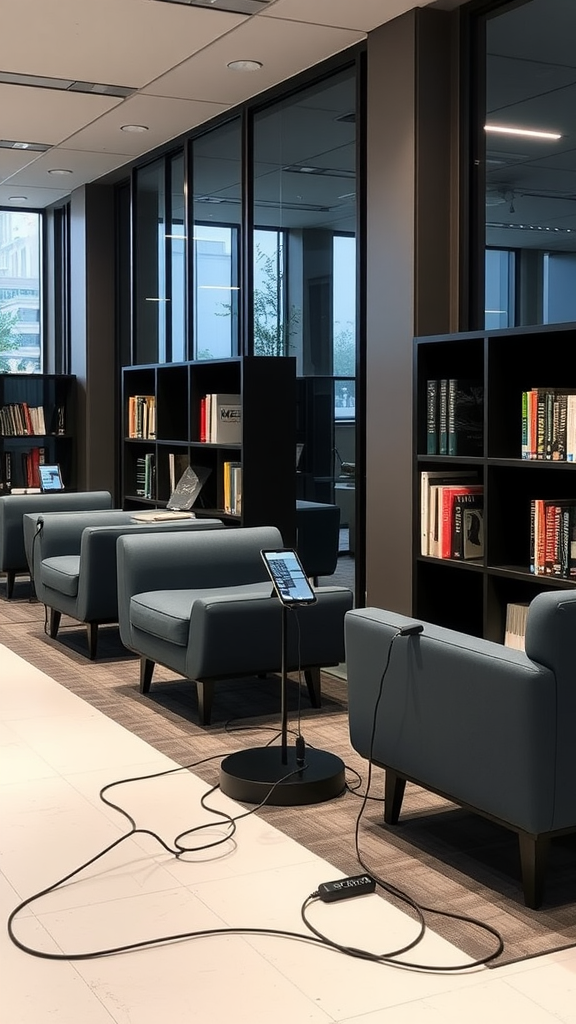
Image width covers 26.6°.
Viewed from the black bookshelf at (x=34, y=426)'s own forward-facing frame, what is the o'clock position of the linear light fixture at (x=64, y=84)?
The linear light fixture is roughly at 12 o'clock from the black bookshelf.

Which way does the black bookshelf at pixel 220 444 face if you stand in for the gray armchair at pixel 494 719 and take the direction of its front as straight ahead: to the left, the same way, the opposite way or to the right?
to the left

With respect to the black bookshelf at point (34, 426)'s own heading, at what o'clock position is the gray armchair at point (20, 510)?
The gray armchair is roughly at 12 o'clock from the black bookshelf.

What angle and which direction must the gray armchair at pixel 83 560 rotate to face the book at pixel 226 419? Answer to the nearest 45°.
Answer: approximately 180°

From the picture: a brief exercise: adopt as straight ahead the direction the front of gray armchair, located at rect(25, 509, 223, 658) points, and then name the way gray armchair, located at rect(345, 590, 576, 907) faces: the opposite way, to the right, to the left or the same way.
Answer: to the right

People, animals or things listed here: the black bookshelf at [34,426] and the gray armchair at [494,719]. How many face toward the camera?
1

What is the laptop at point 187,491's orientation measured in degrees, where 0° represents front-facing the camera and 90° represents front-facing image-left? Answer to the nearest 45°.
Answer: approximately 45°

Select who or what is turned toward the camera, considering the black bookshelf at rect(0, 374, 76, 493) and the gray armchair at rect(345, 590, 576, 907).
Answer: the black bookshelf

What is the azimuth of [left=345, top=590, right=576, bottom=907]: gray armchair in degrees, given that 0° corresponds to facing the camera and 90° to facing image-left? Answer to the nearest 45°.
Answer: approximately 135°

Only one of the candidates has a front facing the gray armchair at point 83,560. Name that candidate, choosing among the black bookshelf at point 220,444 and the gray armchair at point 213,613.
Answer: the black bookshelf

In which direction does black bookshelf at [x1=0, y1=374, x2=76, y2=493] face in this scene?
toward the camera

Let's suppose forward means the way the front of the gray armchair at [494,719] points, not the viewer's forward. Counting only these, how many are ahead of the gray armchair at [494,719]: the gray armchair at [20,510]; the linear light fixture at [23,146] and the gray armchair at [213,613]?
3

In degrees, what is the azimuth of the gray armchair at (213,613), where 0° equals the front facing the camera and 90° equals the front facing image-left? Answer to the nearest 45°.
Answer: approximately 45°

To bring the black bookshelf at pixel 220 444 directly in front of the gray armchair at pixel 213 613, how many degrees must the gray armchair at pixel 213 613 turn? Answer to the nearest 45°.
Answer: approximately 135° to its right
